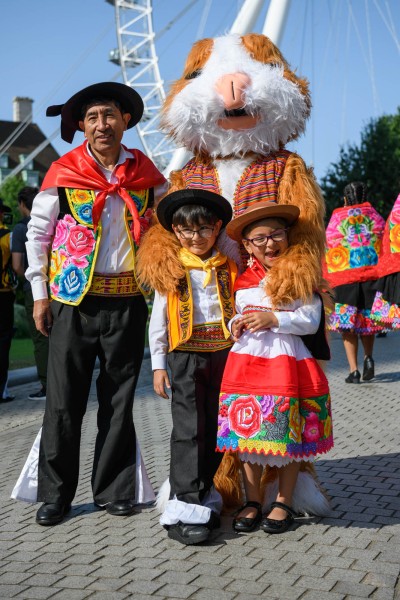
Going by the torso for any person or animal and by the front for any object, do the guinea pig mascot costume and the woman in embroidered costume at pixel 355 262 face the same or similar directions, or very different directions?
very different directions

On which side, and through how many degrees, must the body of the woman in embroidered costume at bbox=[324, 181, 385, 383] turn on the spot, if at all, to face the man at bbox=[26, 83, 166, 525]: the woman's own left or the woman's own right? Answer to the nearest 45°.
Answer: approximately 180°

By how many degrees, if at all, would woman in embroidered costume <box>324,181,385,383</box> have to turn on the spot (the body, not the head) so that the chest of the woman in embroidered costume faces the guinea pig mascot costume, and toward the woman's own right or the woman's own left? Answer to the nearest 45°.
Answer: approximately 180°

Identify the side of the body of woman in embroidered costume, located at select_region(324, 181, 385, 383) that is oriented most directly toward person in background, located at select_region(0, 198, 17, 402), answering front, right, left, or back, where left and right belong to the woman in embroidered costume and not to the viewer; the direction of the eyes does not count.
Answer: left

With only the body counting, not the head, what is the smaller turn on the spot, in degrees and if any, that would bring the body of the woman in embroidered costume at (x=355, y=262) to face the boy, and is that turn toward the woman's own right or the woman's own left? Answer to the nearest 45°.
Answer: approximately 180°

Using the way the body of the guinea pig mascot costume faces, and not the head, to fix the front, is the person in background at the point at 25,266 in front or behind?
behind

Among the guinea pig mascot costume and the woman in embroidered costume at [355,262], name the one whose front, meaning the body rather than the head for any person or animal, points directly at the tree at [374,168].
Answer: the woman in embroidered costume

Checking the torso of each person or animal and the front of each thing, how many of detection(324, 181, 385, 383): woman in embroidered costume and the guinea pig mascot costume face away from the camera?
1

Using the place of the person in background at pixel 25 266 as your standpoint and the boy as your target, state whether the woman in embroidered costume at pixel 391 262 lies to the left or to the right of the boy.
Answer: left

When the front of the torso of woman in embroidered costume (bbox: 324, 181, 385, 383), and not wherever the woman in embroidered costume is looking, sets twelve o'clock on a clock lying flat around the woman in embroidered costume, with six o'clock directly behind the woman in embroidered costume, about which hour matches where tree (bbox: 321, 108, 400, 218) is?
The tree is roughly at 12 o'clock from the woman in embroidered costume.

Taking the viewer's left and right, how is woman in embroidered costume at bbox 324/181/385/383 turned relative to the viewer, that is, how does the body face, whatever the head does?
facing away from the viewer
